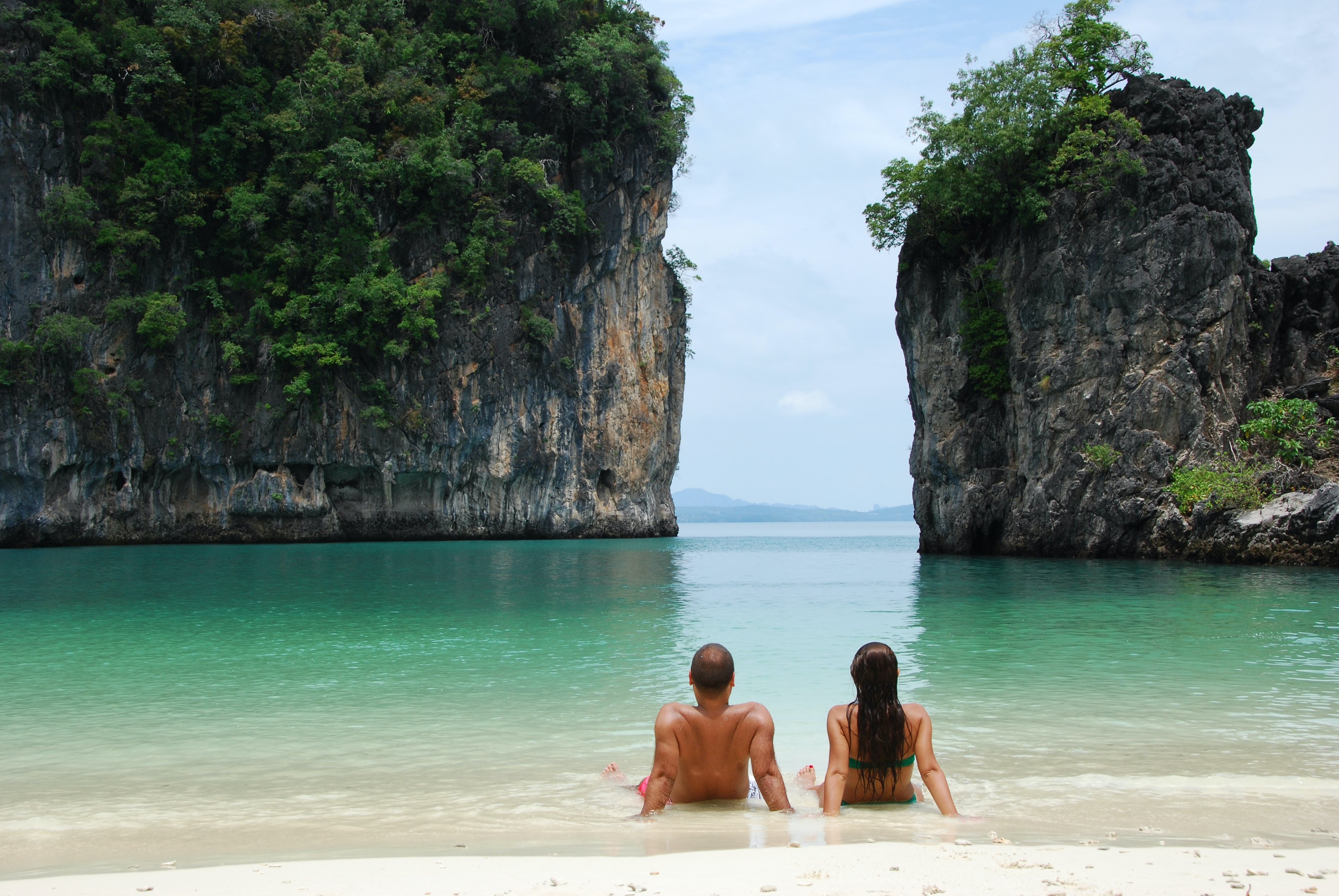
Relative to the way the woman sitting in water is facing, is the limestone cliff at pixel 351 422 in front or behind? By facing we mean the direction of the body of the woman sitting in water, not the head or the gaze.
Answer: in front

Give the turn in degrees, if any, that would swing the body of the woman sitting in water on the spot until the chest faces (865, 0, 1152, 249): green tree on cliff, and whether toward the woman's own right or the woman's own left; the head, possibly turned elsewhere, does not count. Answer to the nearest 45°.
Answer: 0° — they already face it

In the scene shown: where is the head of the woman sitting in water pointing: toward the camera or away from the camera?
away from the camera

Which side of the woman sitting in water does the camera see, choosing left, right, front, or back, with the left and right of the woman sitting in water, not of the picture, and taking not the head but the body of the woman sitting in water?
back
